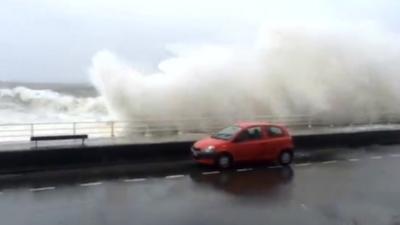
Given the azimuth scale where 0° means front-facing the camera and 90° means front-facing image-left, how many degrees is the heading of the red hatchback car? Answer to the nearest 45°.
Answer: approximately 45°
